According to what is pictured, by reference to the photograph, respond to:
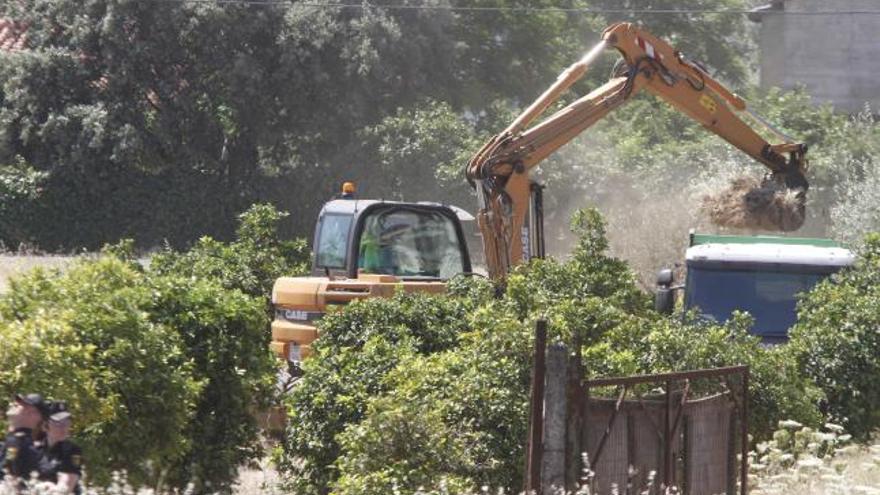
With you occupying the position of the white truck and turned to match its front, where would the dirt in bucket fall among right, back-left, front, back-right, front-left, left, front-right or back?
back

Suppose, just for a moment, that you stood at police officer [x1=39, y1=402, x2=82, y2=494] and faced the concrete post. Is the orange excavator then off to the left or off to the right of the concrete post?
left

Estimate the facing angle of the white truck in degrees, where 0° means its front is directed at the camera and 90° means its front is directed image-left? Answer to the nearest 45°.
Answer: approximately 0°

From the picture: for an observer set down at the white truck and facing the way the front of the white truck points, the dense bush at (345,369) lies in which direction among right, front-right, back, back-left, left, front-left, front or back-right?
front-right

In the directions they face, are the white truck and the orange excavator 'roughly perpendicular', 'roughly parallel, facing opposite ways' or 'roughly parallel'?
roughly perpendicular

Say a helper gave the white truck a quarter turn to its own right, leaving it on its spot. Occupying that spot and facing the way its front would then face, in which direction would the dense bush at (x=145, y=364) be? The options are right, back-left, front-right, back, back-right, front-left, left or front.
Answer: front-left
